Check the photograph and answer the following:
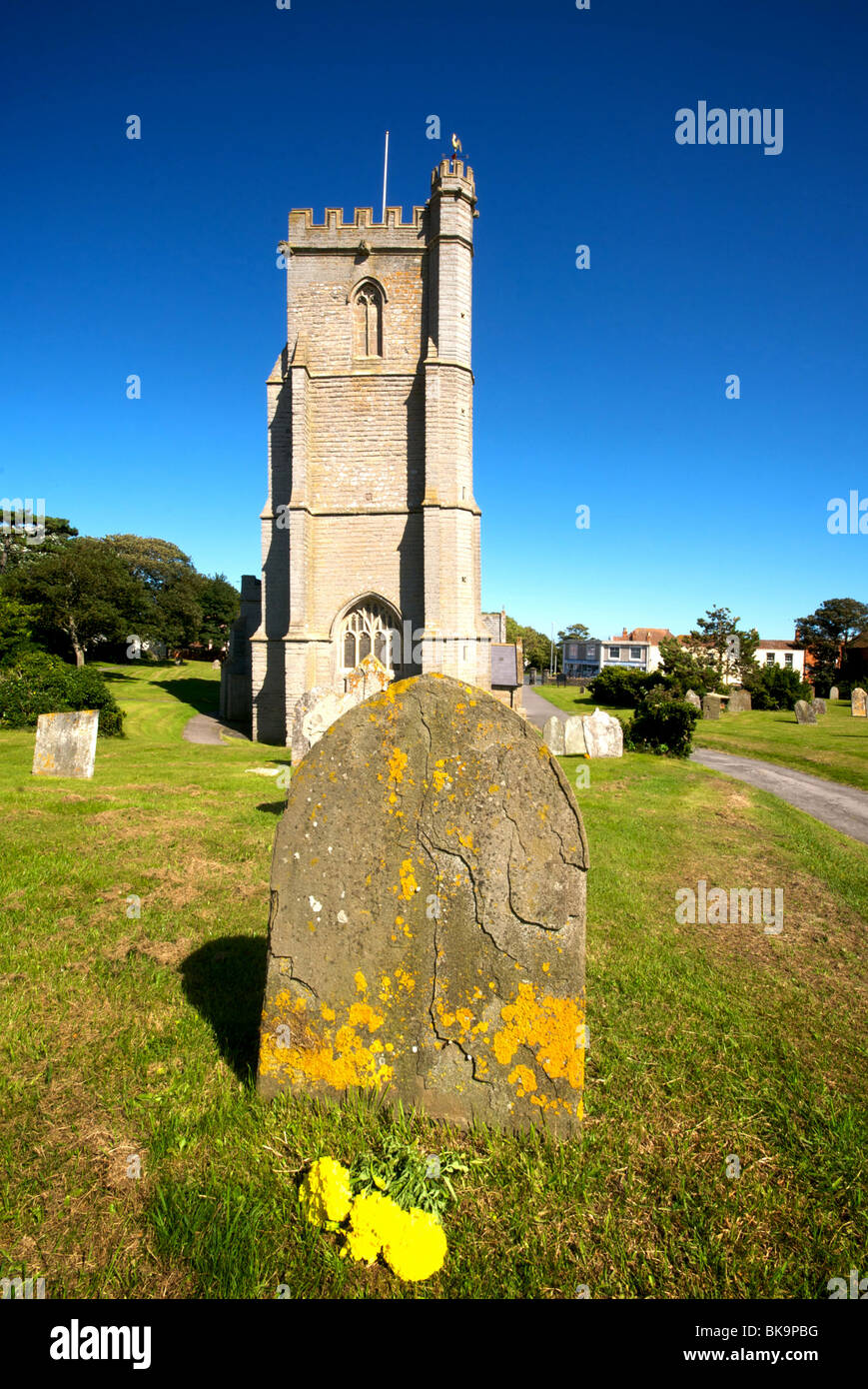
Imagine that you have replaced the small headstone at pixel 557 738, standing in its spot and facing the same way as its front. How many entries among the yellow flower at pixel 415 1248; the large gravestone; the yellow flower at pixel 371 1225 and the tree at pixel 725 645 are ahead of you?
3

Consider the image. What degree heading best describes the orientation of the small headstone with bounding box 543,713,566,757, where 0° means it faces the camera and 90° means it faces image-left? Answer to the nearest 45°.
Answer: approximately 0°

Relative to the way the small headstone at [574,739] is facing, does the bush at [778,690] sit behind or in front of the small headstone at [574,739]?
behind

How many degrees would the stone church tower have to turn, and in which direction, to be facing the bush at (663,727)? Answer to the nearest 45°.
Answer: approximately 45° to its left

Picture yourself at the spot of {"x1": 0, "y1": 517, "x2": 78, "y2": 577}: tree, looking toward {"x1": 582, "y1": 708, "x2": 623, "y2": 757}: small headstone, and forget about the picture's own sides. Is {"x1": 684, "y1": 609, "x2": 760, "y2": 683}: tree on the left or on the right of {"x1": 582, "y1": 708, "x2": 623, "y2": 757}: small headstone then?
left

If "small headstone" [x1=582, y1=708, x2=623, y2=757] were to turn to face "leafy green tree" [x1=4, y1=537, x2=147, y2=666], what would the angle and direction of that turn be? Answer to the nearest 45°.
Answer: approximately 135° to its right

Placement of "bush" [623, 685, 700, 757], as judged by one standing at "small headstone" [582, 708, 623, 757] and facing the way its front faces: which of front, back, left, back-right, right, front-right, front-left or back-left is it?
back-left

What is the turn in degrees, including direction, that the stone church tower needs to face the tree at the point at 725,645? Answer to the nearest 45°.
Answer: approximately 135° to its left

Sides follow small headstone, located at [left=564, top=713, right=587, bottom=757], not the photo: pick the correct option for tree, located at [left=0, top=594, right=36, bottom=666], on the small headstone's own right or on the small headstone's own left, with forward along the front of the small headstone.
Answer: on the small headstone's own right
